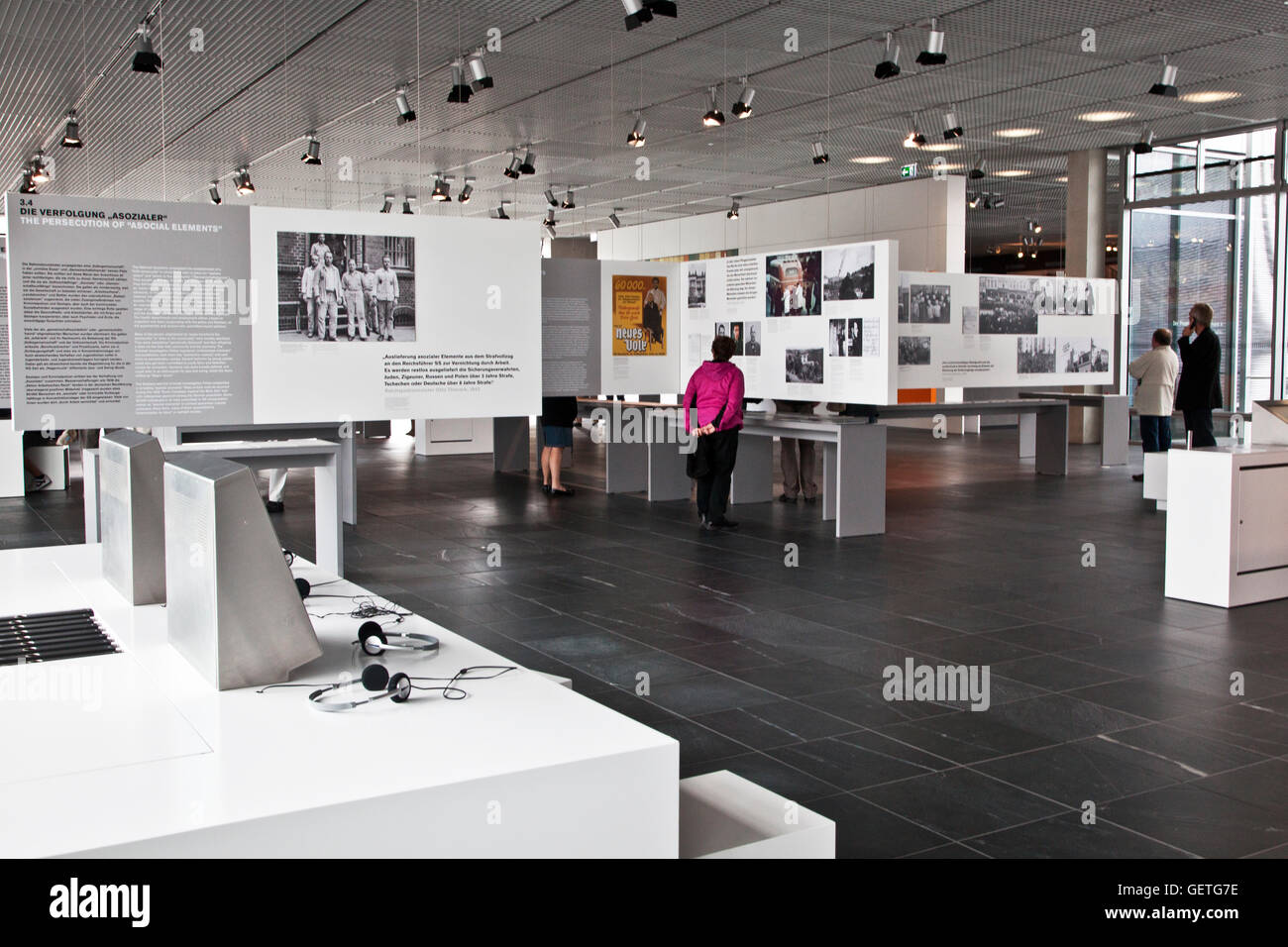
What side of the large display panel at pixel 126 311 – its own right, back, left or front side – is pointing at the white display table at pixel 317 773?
front

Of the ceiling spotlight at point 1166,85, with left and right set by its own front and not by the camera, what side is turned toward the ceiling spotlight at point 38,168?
front

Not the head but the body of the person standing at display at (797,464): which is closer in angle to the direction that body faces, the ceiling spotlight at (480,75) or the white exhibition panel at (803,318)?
the white exhibition panel

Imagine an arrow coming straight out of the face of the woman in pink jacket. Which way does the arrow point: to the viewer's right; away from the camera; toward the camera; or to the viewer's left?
away from the camera

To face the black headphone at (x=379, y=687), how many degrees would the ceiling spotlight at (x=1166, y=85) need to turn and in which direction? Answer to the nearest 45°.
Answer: approximately 90° to its left

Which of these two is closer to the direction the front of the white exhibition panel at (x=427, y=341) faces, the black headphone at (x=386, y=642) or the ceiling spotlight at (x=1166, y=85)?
the black headphone

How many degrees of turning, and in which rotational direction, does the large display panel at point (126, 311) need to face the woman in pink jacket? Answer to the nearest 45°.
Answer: approximately 135° to its left

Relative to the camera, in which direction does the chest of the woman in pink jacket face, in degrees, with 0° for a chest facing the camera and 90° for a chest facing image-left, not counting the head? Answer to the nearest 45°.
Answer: approximately 225°
